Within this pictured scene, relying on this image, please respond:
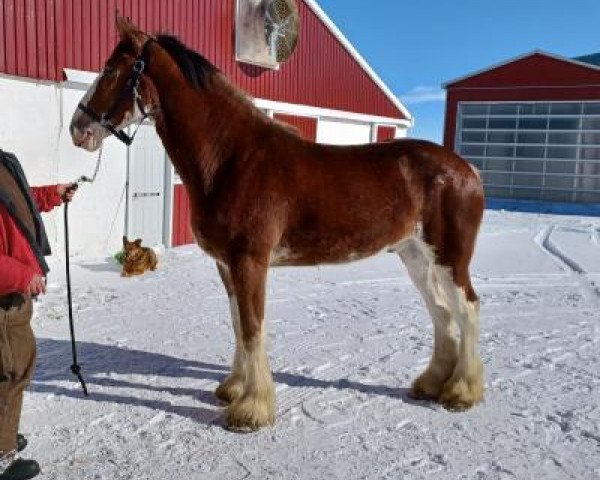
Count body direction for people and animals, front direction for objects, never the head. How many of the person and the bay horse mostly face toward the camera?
0

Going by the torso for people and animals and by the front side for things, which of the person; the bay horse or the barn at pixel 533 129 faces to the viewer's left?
the bay horse

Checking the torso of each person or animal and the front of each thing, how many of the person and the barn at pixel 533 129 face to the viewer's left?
0

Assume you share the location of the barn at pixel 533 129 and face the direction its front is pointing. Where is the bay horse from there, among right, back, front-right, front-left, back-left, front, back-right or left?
front

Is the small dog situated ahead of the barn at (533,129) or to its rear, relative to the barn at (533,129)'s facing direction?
ahead

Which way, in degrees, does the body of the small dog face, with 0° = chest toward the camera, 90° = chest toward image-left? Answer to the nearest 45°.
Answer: approximately 45°

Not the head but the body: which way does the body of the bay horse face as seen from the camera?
to the viewer's left

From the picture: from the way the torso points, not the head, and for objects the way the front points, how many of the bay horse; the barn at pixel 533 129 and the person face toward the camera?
1

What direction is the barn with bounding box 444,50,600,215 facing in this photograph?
toward the camera

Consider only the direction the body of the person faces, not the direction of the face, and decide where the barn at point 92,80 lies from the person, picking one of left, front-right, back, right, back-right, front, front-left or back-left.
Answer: left

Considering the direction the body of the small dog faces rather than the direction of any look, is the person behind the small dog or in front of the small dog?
in front

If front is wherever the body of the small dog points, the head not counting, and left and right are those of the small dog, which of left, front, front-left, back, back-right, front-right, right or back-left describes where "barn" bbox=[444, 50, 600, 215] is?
back

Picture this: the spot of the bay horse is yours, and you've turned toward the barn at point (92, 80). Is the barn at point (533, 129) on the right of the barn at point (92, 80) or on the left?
right
